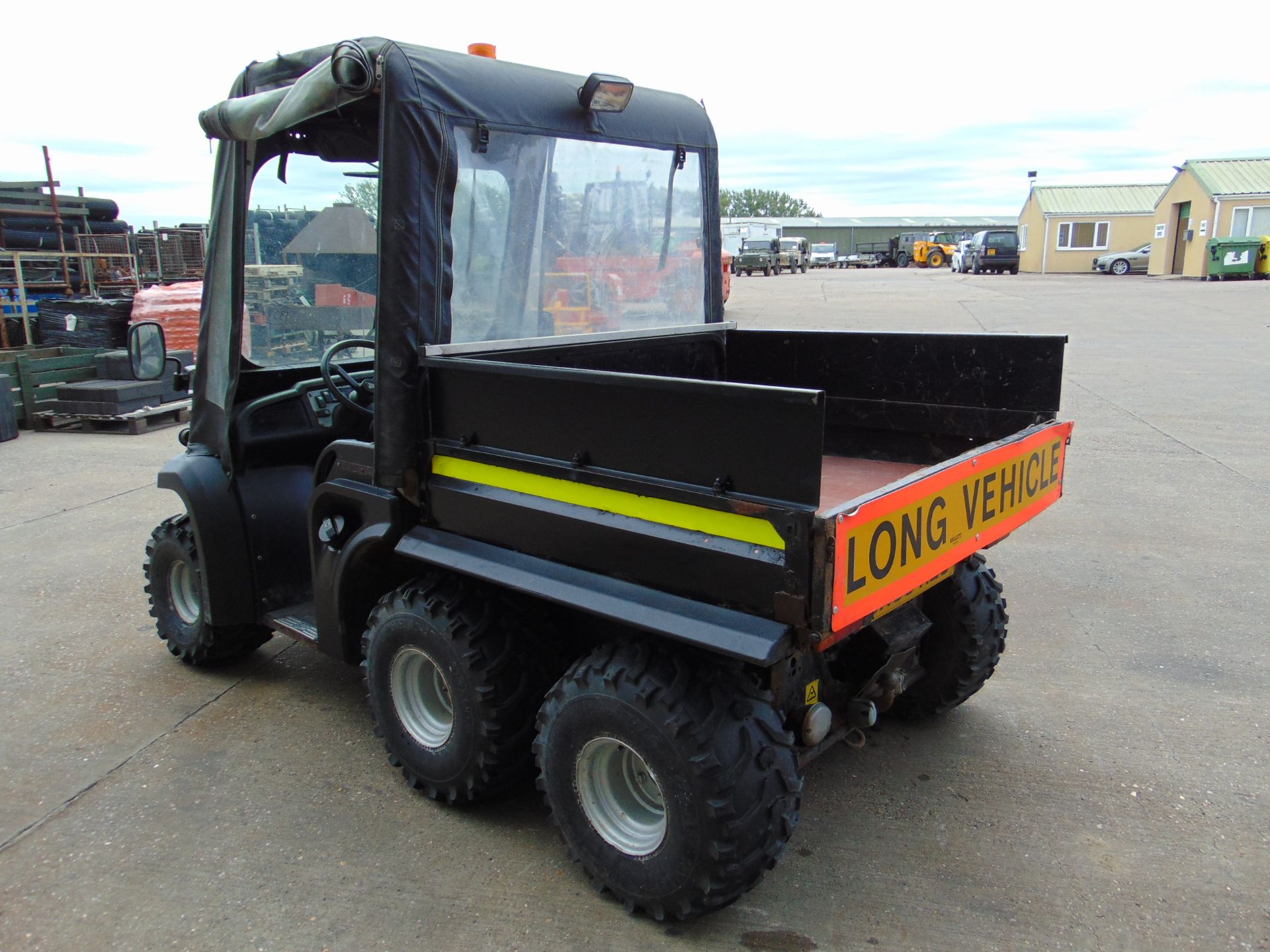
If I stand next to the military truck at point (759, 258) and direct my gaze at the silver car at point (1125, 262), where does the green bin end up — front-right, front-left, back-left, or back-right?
front-right

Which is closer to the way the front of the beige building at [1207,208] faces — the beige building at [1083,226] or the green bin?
the green bin

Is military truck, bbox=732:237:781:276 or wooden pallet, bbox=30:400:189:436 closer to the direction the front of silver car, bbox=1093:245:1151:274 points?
the military truck

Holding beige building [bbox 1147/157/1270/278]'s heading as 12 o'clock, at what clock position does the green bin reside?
The green bin is roughly at 10 o'clock from the beige building.

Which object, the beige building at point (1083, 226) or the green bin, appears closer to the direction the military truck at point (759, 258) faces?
the green bin

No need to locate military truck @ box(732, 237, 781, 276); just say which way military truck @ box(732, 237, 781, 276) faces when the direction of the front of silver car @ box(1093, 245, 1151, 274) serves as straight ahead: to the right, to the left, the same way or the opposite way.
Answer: to the left

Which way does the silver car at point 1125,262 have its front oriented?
to the viewer's left

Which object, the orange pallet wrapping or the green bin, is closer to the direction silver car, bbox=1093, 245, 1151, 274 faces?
the orange pallet wrapping

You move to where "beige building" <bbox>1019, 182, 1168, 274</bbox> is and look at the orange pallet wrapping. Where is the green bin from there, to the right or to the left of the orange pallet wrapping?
left

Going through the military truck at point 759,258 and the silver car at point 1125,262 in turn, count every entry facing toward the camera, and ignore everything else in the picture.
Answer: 1

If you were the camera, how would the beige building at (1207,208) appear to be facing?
facing the viewer and to the left of the viewer

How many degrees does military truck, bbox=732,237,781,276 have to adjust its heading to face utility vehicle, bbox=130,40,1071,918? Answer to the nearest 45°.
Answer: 0° — it already faces it

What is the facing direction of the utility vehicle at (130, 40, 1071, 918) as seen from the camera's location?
facing away from the viewer and to the left of the viewer

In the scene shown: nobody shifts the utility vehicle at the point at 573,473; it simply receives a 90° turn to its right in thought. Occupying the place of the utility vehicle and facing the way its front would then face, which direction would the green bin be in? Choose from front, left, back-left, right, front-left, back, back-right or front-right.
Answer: front

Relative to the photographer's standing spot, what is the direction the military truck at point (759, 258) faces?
facing the viewer

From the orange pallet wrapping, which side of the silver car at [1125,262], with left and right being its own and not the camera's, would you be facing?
left

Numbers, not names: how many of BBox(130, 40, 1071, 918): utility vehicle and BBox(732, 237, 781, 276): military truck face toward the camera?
1

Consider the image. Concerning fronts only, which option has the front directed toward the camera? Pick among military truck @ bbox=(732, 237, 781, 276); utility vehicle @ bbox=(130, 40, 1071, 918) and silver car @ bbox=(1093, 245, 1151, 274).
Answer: the military truck

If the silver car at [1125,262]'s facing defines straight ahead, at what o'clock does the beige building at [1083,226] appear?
The beige building is roughly at 2 o'clock from the silver car.
